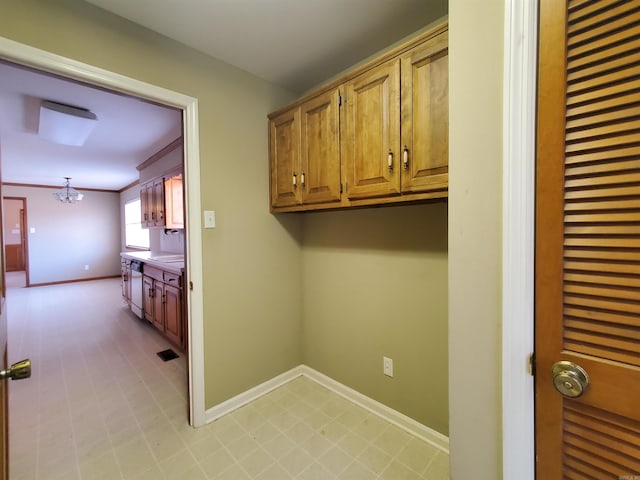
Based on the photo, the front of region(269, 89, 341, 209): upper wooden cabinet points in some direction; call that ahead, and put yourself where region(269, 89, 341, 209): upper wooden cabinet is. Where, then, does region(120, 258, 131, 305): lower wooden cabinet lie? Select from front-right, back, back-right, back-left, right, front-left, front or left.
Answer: right

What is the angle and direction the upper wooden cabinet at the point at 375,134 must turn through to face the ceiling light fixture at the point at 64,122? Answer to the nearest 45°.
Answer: approximately 45° to its right

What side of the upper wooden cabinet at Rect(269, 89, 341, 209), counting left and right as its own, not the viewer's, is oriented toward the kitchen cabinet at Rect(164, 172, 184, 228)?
right

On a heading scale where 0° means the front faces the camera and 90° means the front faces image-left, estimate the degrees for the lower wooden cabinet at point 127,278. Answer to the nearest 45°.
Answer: approximately 90°

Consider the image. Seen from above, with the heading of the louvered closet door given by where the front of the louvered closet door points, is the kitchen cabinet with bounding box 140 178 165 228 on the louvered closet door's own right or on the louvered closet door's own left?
on the louvered closet door's own right

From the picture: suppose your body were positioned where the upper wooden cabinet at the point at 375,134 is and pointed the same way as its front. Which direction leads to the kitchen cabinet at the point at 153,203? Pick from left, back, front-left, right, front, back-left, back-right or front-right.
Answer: right

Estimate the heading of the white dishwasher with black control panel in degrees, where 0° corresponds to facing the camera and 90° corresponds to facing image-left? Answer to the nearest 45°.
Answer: approximately 90°

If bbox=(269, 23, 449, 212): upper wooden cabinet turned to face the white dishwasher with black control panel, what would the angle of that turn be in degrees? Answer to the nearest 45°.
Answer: approximately 90° to its right
